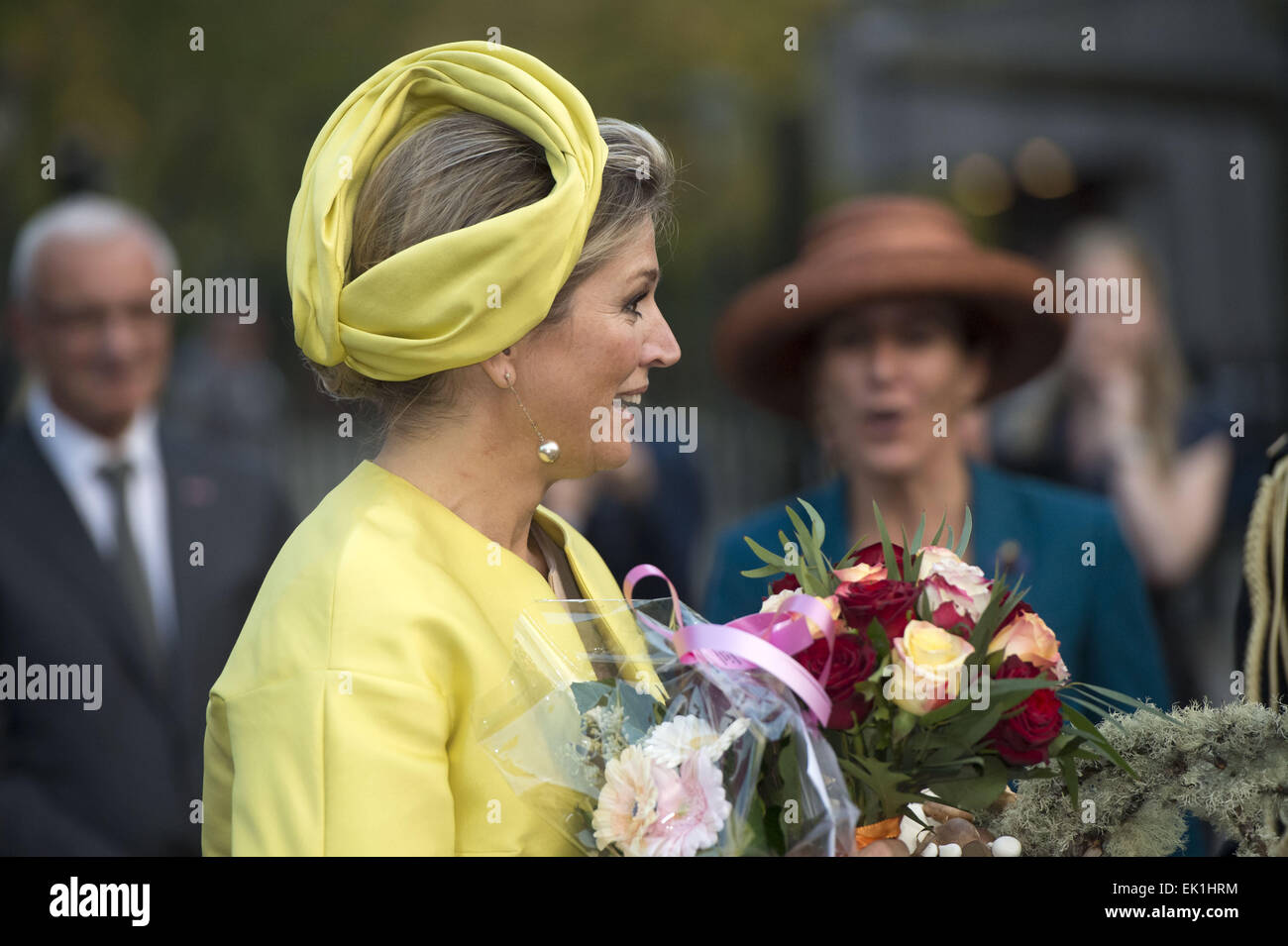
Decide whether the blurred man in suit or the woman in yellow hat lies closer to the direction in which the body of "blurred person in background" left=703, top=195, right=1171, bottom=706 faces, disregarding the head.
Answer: the woman in yellow hat

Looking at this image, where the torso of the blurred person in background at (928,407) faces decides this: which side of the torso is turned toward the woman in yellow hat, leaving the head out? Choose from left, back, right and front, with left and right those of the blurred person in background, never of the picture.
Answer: front

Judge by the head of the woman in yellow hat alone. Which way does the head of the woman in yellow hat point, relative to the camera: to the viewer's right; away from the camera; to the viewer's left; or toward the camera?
to the viewer's right

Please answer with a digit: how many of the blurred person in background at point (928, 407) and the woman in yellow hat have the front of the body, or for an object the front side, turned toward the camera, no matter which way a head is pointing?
1

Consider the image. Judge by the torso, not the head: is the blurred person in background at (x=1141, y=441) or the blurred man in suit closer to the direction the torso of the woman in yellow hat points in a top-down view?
the blurred person in background

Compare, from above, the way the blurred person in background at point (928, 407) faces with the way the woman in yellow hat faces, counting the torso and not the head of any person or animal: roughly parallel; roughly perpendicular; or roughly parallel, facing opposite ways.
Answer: roughly perpendicular

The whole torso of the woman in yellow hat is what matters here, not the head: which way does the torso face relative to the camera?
to the viewer's right

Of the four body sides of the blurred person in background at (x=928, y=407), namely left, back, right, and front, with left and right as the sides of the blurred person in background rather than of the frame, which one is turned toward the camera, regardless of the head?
front
